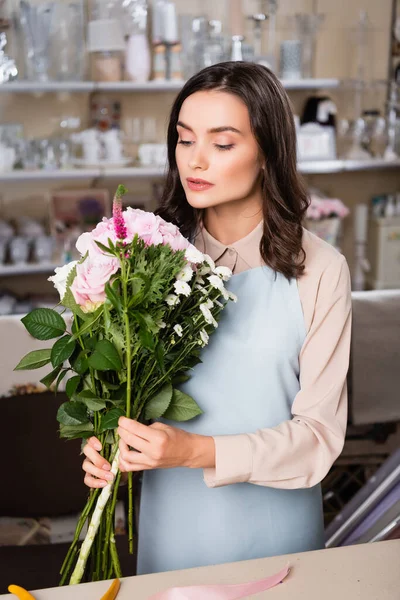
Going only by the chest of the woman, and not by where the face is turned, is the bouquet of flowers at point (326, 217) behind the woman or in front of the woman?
behind

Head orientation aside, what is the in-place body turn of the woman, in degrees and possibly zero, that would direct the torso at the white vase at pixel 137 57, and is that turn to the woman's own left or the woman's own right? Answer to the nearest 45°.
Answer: approximately 135° to the woman's own right

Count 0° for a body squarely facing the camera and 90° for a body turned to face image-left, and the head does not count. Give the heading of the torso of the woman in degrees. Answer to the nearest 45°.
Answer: approximately 45°
